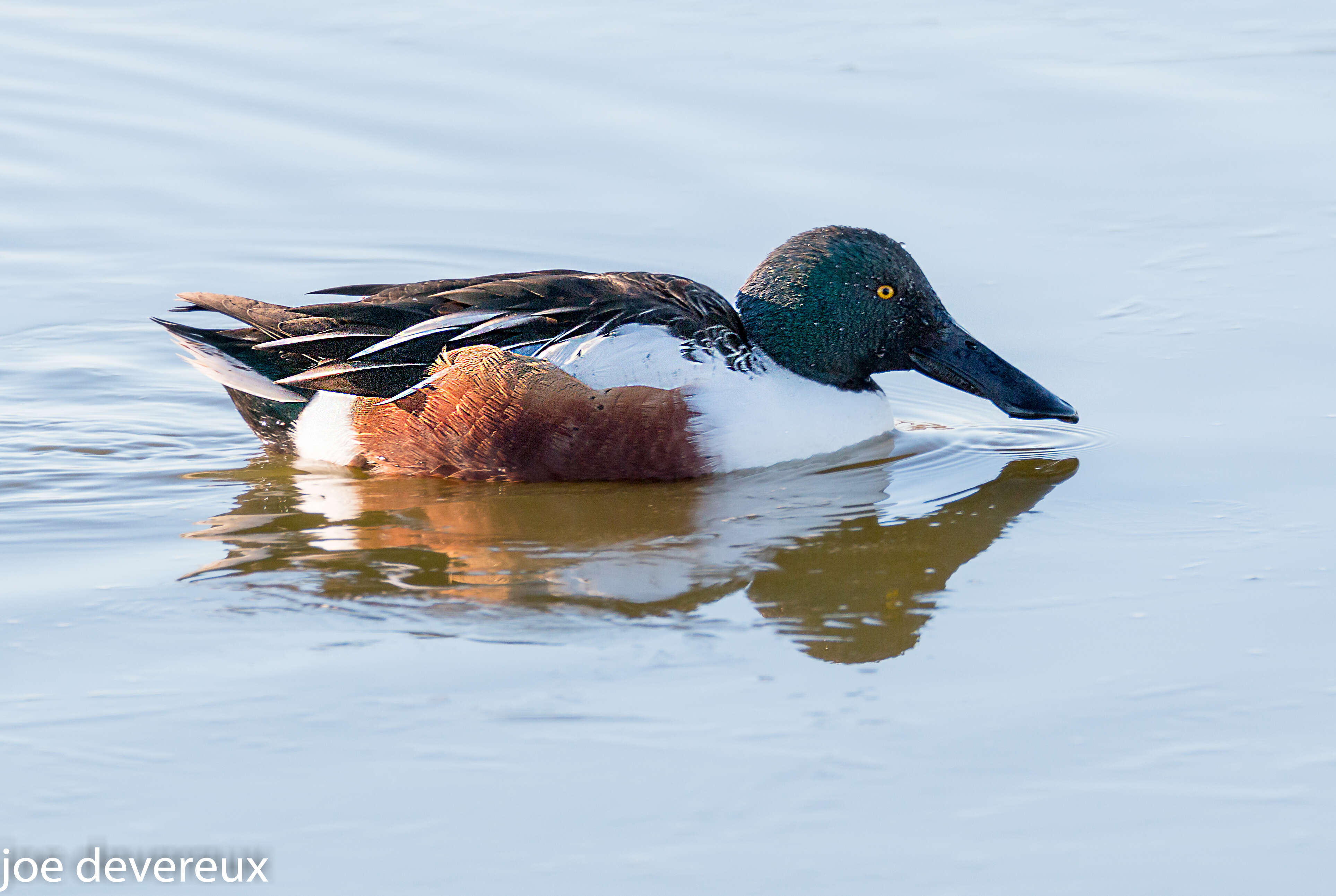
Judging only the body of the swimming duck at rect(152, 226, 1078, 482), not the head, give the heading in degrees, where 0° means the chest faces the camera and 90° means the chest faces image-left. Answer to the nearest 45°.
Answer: approximately 270°
